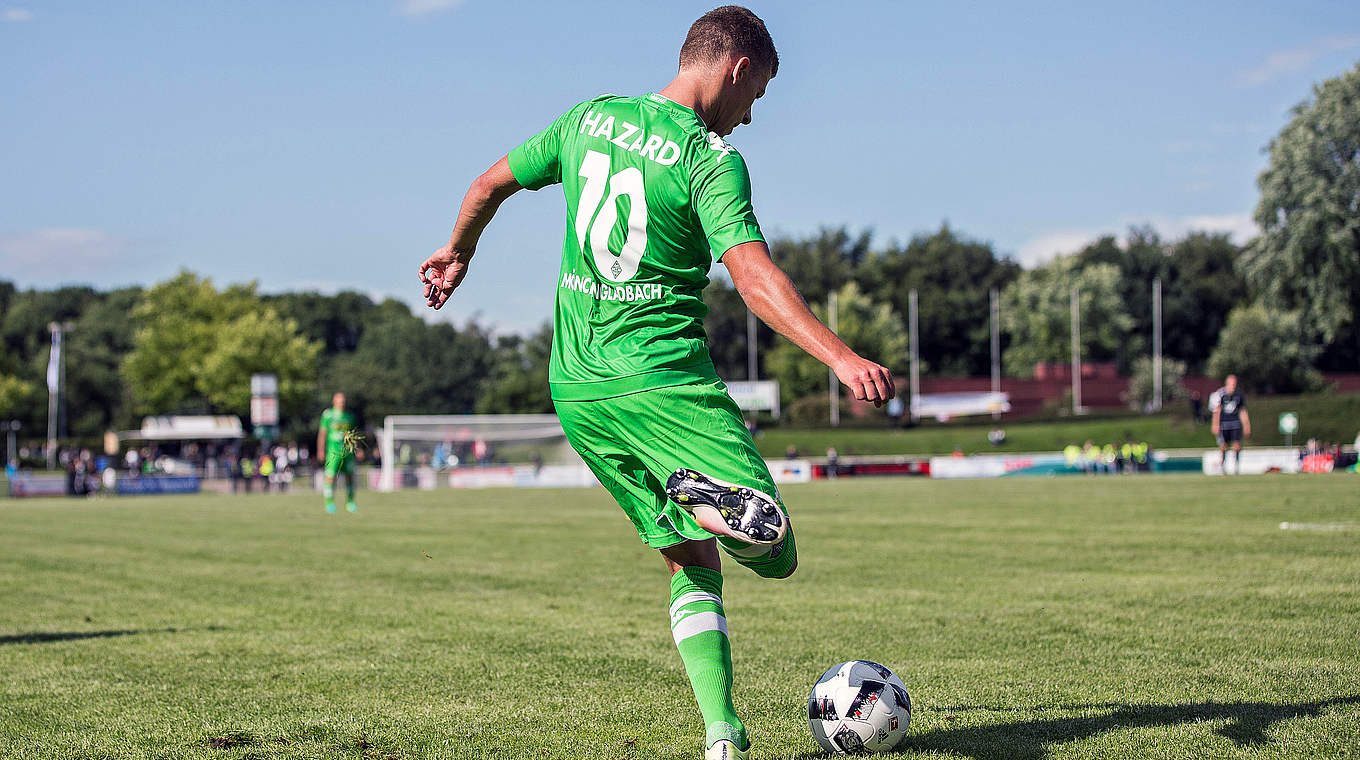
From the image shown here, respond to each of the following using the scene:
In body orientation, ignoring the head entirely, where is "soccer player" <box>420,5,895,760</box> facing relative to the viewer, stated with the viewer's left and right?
facing away from the viewer and to the right of the viewer

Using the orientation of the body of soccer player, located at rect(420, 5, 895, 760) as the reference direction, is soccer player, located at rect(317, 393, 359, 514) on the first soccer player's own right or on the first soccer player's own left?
on the first soccer player's own left

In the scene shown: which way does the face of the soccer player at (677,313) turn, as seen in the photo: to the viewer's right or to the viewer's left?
to the viewer's right

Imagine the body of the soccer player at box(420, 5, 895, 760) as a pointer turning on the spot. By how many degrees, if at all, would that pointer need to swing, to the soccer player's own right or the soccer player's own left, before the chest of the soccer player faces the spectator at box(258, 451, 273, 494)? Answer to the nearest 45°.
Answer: approximately 45° to the soccer player's own left
